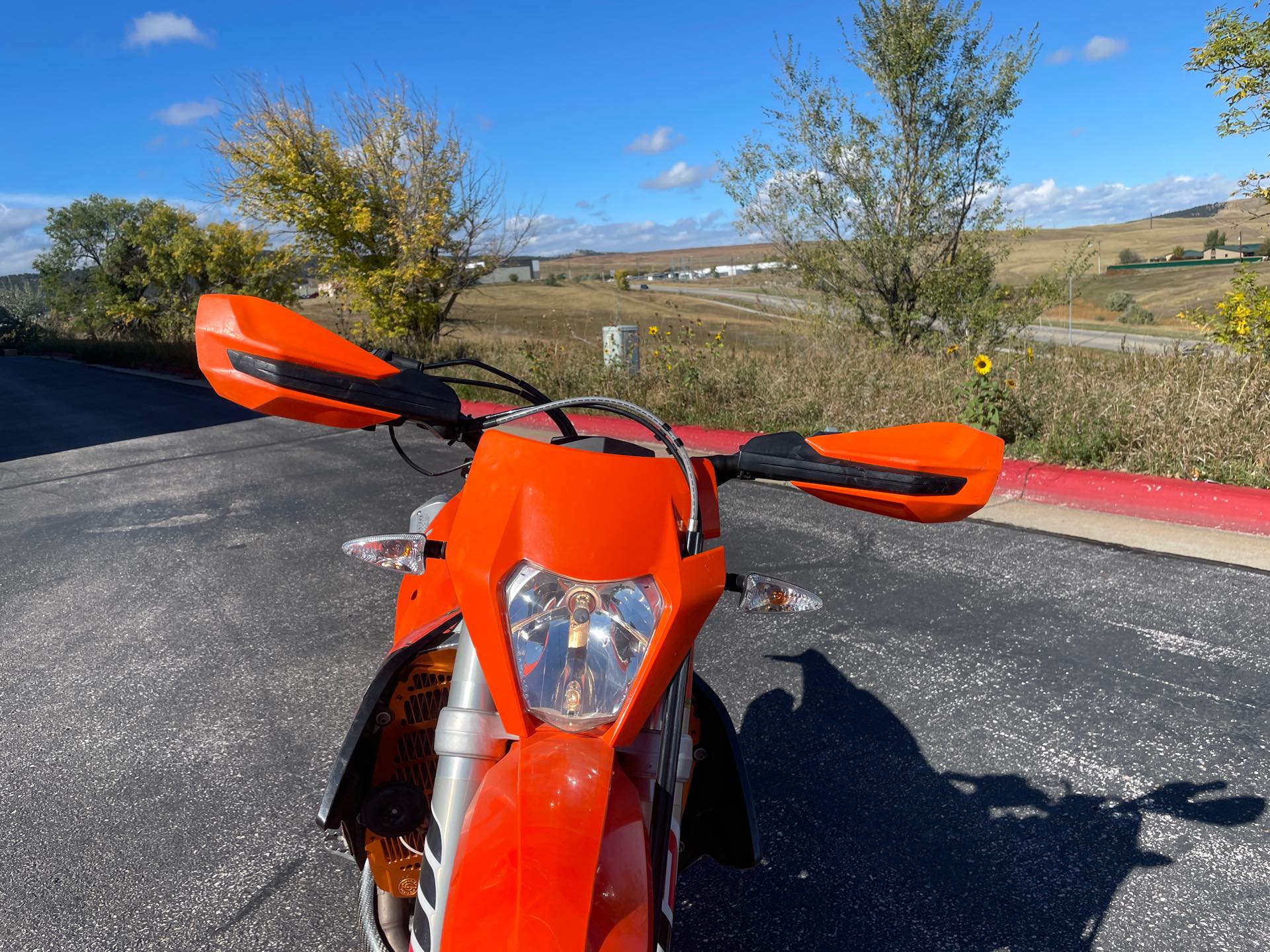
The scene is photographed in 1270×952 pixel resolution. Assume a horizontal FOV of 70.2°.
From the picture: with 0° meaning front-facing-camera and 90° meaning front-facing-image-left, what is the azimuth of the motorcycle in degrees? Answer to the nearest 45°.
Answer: approximately 0°

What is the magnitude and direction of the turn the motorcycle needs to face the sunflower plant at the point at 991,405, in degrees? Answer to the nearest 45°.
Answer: approximately 135° to its left

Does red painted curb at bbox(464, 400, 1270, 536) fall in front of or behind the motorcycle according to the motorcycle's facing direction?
behind

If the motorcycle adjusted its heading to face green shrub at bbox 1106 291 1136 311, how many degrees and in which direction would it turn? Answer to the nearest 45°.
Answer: approximately 135° to its left

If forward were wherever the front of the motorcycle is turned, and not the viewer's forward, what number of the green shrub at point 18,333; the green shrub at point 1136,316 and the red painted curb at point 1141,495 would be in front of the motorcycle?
0

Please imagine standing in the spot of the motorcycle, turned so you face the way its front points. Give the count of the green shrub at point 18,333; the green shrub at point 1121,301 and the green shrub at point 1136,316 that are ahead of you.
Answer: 0

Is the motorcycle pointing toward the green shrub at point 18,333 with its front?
no

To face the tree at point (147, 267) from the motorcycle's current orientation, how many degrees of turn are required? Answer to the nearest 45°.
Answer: approximately 135° to its right

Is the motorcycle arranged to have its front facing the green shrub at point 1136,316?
no

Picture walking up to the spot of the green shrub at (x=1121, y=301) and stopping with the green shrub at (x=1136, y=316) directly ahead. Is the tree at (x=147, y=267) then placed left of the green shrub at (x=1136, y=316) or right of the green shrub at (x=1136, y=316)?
right

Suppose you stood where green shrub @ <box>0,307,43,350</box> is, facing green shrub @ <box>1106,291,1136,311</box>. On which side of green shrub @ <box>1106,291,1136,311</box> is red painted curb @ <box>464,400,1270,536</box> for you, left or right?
right

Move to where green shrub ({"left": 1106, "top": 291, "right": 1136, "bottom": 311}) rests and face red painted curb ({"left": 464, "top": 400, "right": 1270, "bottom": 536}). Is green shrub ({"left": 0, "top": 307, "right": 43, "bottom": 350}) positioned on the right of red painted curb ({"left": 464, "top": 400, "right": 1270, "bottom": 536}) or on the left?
right
